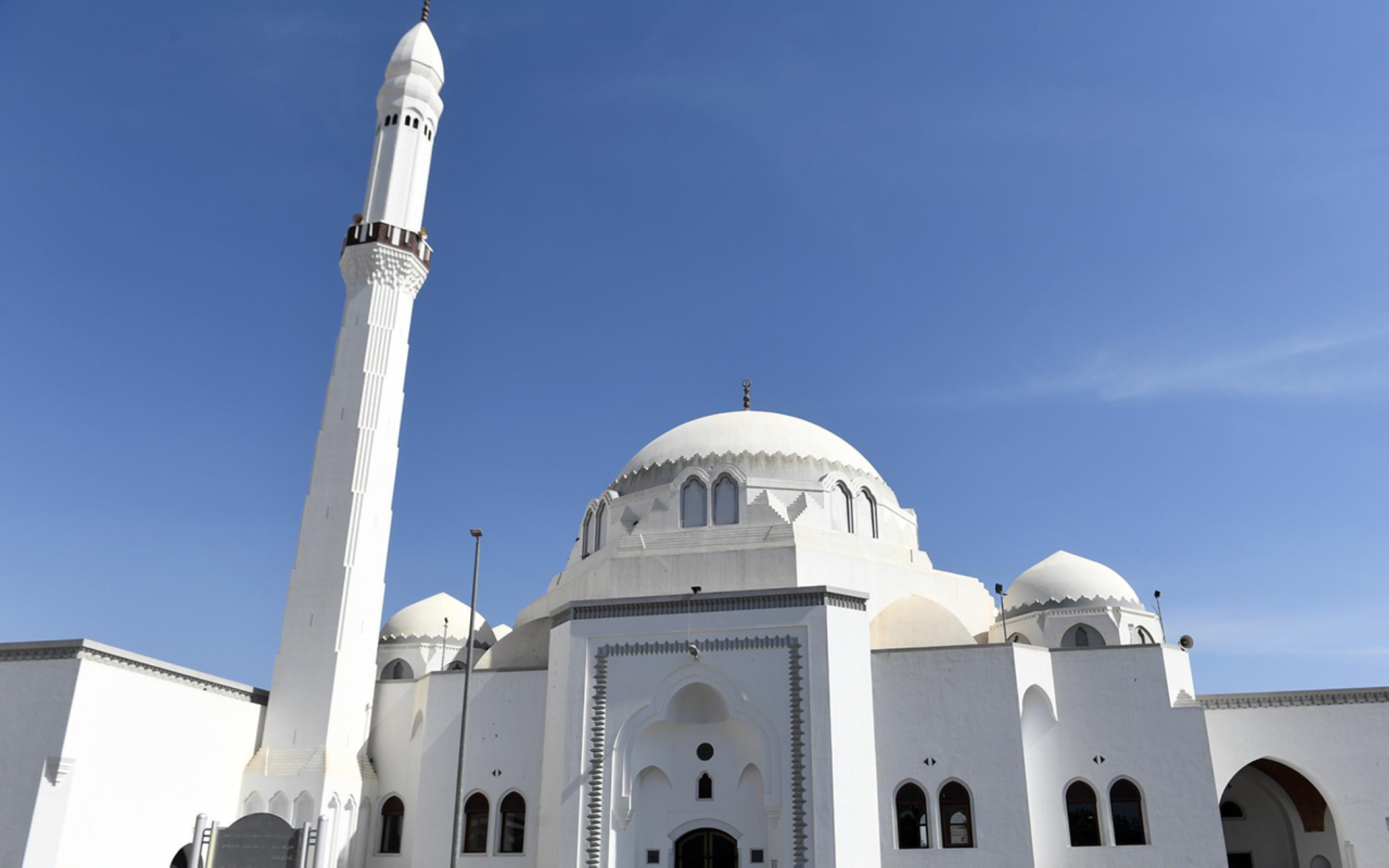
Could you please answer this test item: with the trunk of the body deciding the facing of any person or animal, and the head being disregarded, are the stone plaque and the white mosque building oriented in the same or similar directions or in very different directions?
same or similar directions

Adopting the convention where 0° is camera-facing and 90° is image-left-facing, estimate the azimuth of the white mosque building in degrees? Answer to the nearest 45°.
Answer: approximately 0°

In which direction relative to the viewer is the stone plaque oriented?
toward the camera

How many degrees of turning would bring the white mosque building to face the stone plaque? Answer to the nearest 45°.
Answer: approximately 45° to its right

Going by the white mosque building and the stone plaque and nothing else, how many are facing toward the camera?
2

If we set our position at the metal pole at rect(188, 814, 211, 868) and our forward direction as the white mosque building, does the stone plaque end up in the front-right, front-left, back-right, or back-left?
front-right

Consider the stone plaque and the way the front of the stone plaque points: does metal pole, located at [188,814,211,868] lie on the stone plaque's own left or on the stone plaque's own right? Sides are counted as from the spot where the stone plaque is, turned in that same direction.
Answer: on the stone plaque's own right
